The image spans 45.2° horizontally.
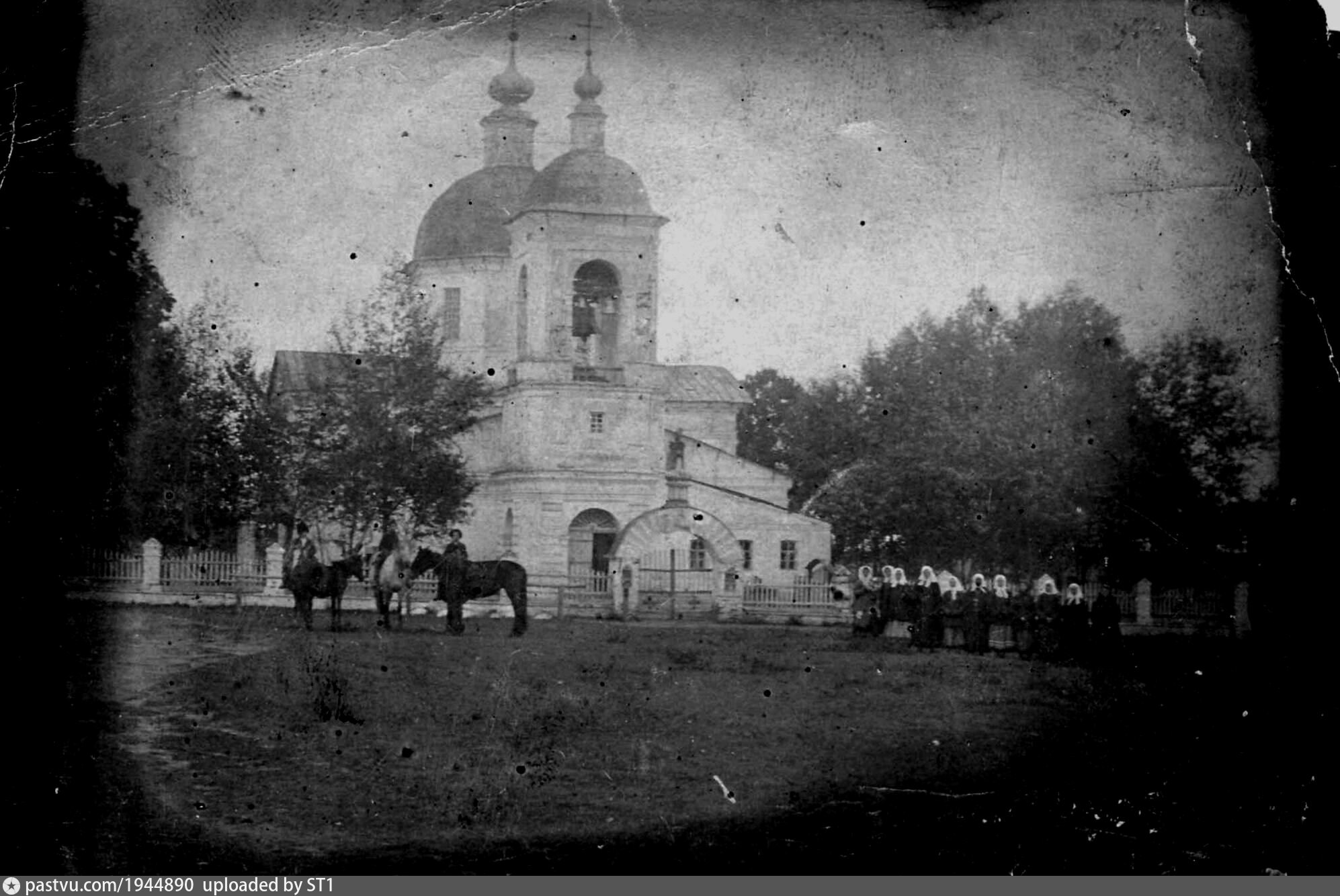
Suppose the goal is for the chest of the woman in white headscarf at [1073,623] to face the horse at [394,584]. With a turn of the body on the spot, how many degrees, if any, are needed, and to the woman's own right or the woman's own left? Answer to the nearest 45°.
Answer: approximately 45° to the woman's own right

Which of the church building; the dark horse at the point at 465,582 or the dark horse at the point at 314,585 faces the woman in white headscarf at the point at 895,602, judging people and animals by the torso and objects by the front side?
the dark horse at the point at 314,585

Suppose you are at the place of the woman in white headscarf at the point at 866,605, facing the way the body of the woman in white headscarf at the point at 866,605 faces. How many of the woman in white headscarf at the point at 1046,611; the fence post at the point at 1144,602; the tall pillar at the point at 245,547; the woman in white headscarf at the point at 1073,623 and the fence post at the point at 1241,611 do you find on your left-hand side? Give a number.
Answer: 4

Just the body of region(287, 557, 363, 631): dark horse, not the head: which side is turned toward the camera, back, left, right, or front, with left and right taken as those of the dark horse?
right

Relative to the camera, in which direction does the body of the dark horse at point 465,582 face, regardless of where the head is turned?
to the viewer's left
